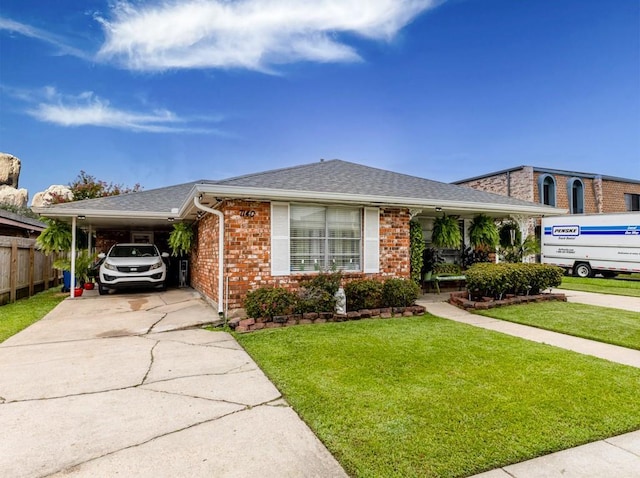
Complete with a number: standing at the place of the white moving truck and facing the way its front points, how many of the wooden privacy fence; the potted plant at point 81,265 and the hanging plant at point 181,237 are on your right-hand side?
3

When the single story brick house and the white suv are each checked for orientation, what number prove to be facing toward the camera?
2

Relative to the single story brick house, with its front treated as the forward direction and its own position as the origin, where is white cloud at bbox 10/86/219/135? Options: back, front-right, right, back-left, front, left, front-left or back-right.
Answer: back-right

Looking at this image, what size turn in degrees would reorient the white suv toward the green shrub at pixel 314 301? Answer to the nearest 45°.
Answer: approximately 45° to its left

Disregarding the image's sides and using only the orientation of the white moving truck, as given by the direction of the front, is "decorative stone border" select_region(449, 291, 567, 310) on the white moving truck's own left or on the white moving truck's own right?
on the white moving truck's own right

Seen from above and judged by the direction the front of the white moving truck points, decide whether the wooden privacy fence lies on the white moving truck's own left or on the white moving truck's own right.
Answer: on the white moving truck's own right

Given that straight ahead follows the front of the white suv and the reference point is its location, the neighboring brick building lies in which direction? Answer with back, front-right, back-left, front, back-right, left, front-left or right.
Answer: left

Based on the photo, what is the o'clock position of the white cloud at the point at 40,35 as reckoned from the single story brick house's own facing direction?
The white cloud is roughly at 4 o'clock from the single story brick house.

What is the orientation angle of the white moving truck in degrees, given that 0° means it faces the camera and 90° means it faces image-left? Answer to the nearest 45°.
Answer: approximately 315°

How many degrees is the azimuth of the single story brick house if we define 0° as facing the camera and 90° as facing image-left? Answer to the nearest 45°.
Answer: approximately 0°

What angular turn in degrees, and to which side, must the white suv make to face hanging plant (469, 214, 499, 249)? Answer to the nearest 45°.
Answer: approximately 45° to its left
